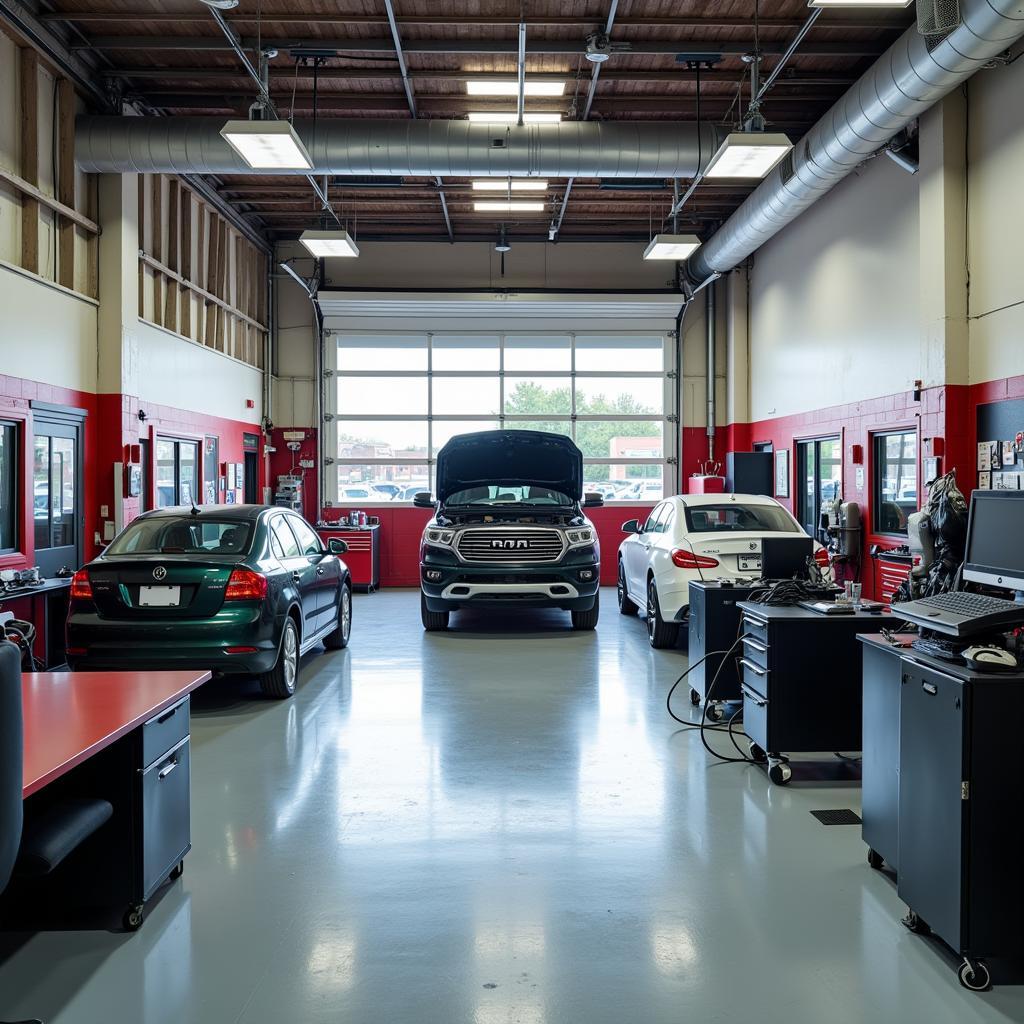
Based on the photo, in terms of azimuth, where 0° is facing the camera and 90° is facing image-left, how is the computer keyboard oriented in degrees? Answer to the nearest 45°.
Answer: approximately 45°

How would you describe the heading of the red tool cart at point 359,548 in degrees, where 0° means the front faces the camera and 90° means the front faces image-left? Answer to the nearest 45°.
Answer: approximately 0°

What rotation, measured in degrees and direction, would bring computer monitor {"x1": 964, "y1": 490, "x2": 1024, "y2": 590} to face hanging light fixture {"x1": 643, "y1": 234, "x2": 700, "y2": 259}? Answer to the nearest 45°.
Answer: approximately 90° to its right

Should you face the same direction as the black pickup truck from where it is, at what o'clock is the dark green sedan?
The dark green sedan is roughly at 1 o'clock from the black pickup truck.

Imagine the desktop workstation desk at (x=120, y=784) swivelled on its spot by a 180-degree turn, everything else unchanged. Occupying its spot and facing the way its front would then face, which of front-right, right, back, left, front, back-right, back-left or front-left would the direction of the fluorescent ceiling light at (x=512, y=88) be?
right

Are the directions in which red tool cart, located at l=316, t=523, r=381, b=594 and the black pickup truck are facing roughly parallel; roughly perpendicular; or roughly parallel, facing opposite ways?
roughly parallel

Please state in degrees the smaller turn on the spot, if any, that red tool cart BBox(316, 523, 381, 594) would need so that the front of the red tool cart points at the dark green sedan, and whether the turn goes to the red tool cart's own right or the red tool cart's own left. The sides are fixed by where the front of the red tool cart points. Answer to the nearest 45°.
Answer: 0° — it already faces it

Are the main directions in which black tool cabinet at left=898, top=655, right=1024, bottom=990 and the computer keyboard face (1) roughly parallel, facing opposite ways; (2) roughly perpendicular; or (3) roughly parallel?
roughly parallel

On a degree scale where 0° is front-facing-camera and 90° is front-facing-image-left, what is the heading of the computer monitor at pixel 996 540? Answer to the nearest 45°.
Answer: approximately 45°

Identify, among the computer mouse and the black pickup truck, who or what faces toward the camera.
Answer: the black pickup truck

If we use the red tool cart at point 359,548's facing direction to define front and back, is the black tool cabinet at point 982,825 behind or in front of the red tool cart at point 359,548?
in front

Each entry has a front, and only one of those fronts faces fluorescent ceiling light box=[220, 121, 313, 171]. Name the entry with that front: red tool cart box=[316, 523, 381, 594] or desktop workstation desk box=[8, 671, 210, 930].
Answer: the red tool cart

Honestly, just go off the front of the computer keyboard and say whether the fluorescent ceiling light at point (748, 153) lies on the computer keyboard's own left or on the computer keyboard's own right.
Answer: on the computer keyboard's own right

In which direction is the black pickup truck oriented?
toward the camera

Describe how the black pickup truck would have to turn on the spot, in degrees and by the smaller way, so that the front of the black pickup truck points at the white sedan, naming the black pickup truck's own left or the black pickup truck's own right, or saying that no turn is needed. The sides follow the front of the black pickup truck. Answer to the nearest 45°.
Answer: approximately 45° to the black pickup truck's own left
